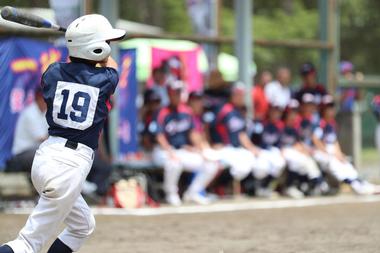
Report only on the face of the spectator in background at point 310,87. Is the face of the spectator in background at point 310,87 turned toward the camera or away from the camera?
toward the camera

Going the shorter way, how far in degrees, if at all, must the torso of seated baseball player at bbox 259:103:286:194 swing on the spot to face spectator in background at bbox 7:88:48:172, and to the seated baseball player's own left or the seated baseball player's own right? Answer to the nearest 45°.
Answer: approximately 90° to the seated baseball player's own right

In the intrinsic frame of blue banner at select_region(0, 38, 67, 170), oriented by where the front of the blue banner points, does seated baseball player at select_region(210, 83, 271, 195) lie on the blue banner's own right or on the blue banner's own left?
on the blue banner's own left

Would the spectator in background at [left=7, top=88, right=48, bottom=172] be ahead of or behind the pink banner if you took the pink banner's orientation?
ahead

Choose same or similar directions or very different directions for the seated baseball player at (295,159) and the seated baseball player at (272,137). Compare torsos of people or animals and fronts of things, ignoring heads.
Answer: same or similar directions

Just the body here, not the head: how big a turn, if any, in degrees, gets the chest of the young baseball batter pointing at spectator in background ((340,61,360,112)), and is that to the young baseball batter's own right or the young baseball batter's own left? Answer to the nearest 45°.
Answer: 0° — they already face them

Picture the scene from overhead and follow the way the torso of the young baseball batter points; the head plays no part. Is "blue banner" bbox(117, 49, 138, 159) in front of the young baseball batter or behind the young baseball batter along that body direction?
in front

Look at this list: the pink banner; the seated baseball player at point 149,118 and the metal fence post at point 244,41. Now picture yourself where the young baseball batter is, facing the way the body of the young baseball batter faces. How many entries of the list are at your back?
0

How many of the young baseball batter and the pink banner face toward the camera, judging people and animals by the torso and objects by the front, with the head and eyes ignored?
1

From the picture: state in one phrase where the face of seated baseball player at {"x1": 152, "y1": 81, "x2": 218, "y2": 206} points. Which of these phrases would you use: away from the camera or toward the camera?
toward the camera

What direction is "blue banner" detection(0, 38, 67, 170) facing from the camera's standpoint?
toward the camera

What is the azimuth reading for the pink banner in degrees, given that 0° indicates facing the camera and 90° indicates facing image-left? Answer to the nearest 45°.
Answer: approximately 0°
